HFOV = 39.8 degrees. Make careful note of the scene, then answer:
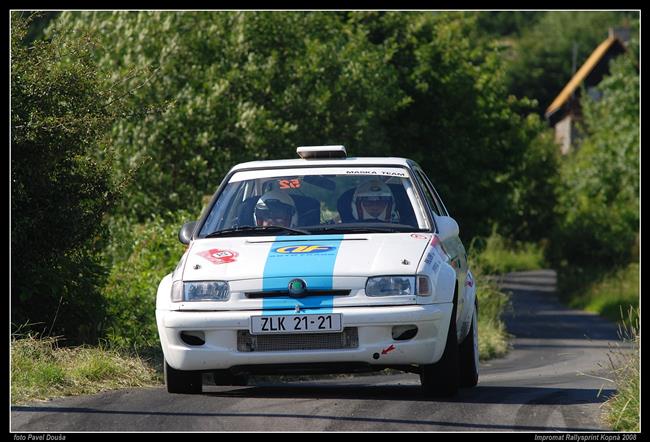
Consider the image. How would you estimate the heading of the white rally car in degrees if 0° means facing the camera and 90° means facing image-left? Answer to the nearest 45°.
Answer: approximately 0°

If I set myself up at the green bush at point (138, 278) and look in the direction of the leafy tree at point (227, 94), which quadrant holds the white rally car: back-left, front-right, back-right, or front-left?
back-right

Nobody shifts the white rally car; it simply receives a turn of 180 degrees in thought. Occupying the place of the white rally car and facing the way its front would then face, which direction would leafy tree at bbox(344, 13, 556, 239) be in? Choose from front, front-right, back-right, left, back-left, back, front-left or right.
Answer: front

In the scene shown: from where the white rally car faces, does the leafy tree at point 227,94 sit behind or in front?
behind

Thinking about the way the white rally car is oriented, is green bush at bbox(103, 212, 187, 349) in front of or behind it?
behind
